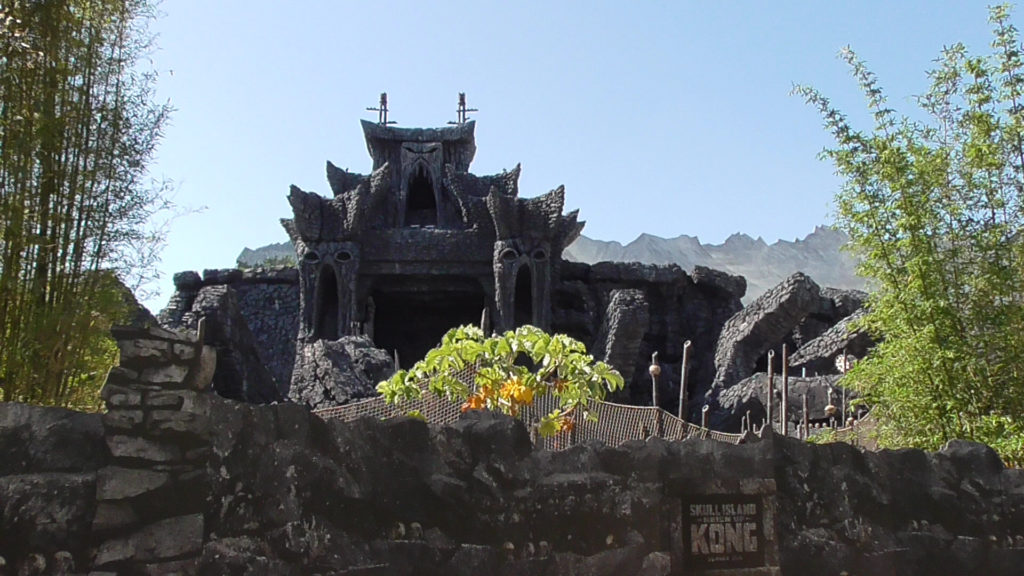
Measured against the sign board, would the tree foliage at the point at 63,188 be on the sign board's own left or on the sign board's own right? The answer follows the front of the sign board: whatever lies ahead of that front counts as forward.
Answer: on the sign board's own right

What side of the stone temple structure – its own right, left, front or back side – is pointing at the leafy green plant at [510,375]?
front

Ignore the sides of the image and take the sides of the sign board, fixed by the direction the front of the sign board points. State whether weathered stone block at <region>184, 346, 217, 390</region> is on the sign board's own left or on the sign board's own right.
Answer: on the sign board's own right

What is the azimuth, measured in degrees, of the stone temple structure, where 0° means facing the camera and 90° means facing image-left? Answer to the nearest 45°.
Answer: approximately 0°

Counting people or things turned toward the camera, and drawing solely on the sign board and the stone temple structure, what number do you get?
2

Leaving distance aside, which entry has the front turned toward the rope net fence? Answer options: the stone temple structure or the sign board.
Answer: the stone temple structure

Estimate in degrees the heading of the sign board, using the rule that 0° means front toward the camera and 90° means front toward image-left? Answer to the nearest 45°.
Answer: approximately 0°

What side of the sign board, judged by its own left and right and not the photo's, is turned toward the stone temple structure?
back
